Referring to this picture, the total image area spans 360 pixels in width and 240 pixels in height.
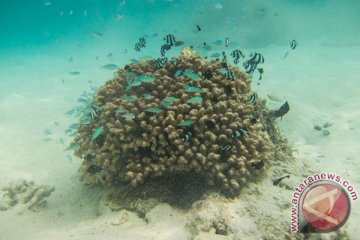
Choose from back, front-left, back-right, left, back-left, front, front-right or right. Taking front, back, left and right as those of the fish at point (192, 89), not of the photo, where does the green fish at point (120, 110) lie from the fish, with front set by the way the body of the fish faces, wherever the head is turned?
front

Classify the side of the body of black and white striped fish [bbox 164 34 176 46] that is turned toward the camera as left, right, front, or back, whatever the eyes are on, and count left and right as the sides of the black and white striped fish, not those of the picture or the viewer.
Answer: left

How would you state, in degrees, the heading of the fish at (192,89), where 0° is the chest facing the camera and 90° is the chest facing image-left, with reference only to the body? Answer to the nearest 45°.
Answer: approximately 90°
